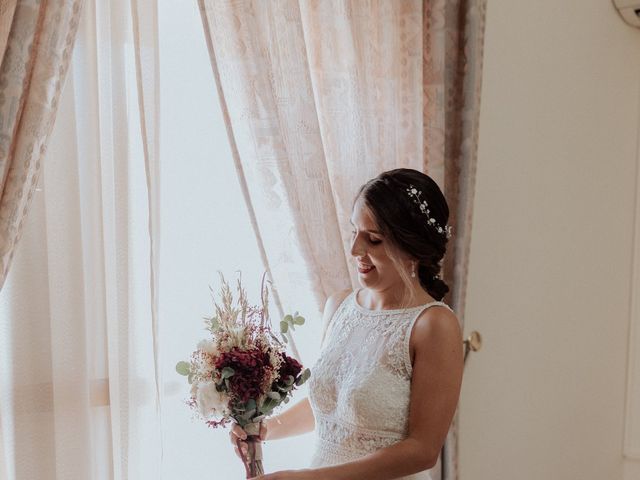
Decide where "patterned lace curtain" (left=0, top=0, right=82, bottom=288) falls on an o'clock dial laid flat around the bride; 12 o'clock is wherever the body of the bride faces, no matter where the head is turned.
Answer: The patterned lace curtain is roughly at 1 o'clock from the bride.

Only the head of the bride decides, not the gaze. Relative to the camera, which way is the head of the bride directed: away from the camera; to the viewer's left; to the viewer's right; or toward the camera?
to the viewer's left

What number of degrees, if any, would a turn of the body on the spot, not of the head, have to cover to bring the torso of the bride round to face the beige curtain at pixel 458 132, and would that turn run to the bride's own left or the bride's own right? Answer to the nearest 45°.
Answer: approximately 135° to the bride's own right

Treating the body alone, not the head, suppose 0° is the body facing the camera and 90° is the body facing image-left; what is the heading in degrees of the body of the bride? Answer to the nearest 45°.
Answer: approximately 45°

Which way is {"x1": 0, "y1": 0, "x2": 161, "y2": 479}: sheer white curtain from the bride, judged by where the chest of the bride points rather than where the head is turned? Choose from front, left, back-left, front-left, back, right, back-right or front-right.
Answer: front-right
